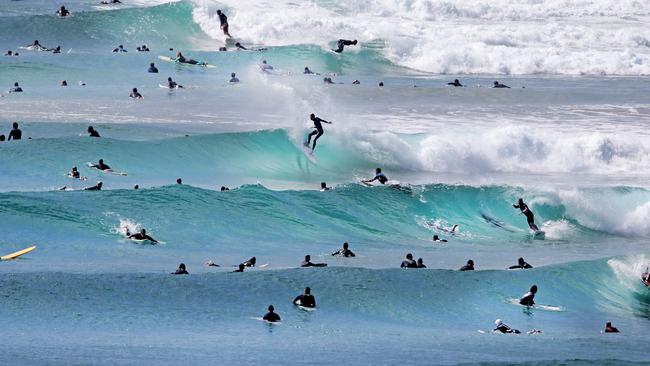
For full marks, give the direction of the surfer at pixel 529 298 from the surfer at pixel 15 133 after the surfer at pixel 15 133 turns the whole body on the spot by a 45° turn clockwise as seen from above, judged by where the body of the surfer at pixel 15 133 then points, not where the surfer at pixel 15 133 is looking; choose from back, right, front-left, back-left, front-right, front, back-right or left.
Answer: right

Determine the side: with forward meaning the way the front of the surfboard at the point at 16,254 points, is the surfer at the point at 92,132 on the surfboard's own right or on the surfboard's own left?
on the surfboard's own left

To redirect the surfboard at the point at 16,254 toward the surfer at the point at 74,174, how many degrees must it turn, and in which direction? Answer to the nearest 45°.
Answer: approximately 90° to its left

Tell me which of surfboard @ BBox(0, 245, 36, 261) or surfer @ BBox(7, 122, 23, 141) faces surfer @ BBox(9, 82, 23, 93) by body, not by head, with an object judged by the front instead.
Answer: surfer @ BBox(7, 122, 23, 141)

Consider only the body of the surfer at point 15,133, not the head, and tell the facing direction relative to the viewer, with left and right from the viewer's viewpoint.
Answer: facing away from the viewer

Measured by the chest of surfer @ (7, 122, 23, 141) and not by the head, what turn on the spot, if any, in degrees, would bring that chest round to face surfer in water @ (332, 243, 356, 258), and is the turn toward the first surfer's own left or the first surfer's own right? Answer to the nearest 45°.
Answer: approximately 135° to the first surfer's own right

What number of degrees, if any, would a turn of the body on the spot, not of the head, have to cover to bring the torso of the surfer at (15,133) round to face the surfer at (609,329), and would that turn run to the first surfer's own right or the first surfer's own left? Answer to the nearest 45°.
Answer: approximately 135° to the first surfer's own right

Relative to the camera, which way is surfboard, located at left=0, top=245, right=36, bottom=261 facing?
to the viewer's right

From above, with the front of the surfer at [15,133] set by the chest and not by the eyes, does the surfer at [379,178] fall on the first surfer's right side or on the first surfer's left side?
on the first surfer's right side

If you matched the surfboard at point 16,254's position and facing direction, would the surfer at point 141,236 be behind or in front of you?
in front

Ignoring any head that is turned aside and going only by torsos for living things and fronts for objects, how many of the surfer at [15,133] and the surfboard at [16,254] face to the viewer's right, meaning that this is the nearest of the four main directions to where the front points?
1

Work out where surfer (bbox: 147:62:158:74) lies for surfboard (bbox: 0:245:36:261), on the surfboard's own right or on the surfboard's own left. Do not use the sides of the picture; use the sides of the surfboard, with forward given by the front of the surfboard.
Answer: on the surfboard's own left

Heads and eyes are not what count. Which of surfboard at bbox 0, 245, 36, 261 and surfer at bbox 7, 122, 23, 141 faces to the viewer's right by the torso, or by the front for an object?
the surfboard

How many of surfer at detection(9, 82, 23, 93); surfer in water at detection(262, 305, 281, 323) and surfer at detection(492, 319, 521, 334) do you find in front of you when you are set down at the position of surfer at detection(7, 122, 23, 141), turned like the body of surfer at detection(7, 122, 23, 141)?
1

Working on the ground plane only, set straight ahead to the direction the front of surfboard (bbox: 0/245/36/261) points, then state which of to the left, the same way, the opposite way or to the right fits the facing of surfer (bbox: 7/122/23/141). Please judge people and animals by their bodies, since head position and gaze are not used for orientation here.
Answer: to the left
